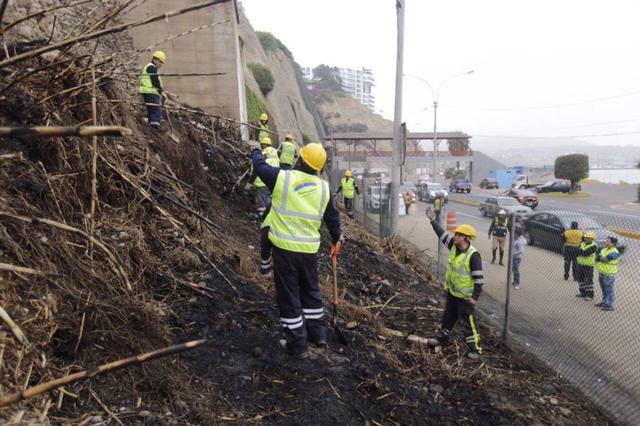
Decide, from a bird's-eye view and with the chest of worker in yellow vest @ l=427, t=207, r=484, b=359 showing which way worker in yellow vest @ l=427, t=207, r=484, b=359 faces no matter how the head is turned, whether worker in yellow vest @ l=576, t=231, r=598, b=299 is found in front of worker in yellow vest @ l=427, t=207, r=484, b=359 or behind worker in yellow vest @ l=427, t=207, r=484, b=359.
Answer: behind

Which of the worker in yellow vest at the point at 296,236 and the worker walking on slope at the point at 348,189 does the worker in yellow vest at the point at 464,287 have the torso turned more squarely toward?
the worker in yellow vest

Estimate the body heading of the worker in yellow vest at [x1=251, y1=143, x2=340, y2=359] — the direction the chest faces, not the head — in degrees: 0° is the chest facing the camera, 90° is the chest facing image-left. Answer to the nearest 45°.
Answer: approximately 180°

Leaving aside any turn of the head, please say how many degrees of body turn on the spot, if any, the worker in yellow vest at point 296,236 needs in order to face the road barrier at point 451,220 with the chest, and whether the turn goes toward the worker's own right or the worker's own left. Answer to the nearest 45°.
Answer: approximately 45° to the worker's own right

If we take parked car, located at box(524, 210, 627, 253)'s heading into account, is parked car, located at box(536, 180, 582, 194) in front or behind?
behind
